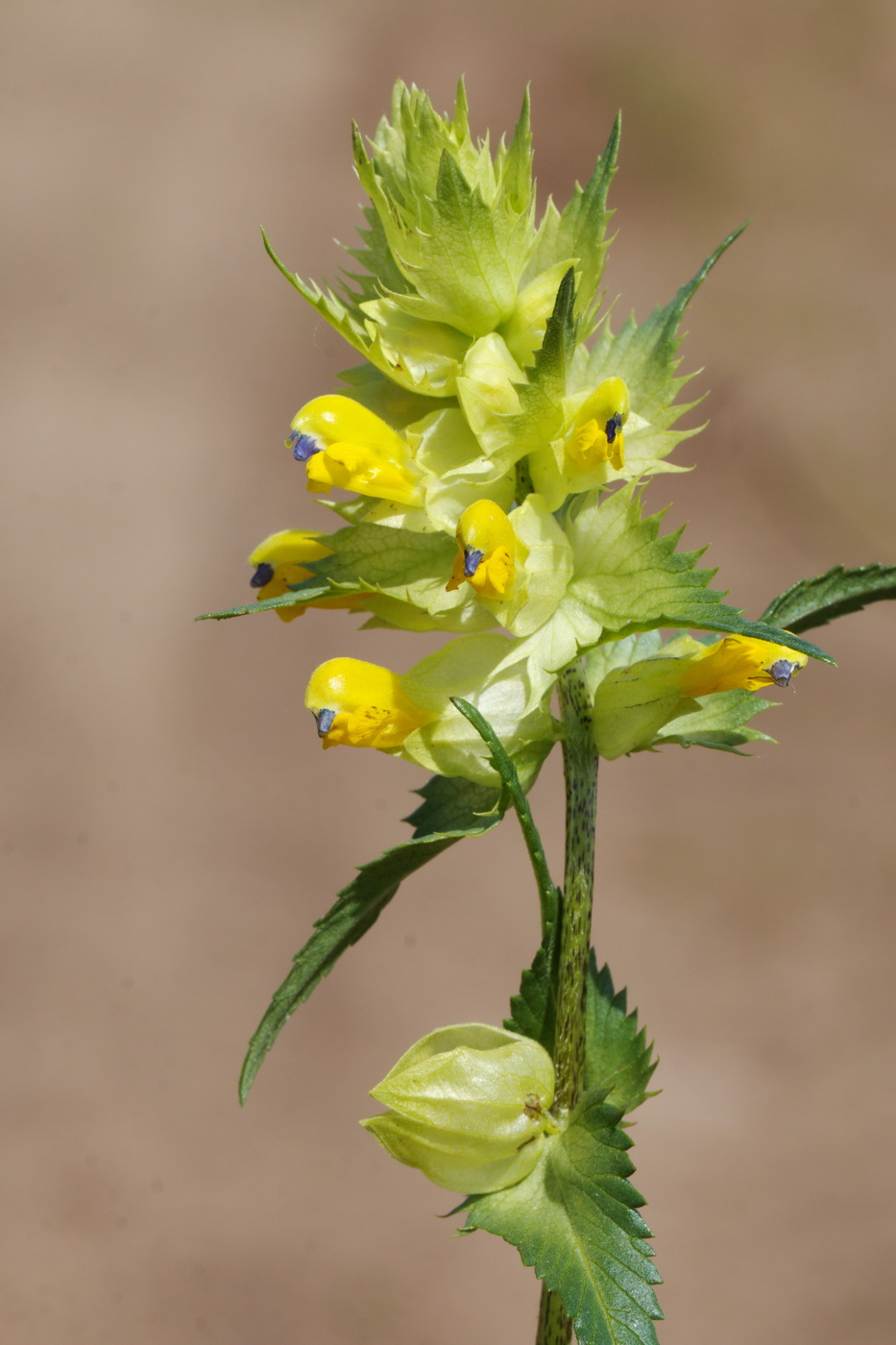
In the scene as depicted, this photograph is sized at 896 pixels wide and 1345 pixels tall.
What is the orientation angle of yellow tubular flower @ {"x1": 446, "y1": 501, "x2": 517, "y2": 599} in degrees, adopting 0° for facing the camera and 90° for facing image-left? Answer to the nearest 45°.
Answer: approximately 45°
